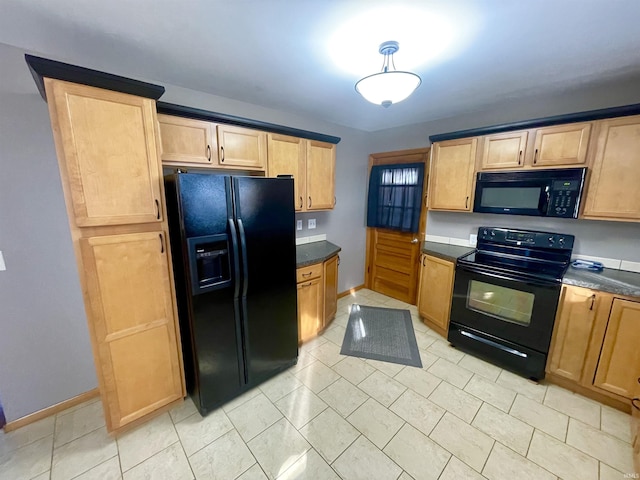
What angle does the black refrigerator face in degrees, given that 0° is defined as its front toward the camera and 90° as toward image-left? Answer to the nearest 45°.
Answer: approximately 315°

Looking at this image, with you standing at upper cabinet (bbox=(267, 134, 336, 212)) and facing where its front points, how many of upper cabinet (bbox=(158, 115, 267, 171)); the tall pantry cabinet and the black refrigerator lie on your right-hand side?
3

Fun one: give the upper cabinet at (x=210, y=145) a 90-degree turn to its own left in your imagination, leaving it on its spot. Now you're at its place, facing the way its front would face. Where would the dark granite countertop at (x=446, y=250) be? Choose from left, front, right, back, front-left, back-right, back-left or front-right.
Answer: front-right

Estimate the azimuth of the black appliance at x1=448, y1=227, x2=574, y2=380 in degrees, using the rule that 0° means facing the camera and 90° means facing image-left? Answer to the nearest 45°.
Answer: approximately 45°

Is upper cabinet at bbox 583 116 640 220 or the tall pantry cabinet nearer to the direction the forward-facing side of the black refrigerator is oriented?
the upper cabinet

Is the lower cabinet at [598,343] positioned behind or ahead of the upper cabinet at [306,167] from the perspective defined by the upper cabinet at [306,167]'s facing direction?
ahead

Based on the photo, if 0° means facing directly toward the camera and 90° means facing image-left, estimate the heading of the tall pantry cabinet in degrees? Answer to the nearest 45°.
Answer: approximately 315°

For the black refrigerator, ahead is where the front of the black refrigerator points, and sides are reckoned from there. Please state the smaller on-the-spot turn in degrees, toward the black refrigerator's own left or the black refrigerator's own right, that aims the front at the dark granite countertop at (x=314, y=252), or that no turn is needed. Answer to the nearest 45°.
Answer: approximately 90° to the black refrigerator's own left

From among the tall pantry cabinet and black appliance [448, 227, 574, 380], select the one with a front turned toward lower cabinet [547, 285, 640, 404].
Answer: the tall pantry cabinet

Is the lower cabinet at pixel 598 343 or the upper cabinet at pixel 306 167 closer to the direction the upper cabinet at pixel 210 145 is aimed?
the lower cabinet

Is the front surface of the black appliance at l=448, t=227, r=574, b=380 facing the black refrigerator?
yes
